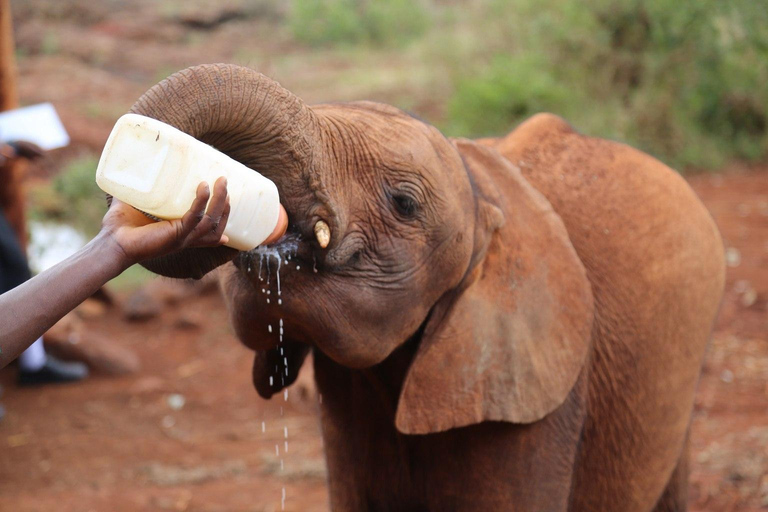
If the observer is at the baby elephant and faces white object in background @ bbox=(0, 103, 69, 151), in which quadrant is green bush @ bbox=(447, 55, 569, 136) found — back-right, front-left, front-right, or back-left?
front-right

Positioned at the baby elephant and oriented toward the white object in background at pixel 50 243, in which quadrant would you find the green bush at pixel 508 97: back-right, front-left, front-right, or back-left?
front-right

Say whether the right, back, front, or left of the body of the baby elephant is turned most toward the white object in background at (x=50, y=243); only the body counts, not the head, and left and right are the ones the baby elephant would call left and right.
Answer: right

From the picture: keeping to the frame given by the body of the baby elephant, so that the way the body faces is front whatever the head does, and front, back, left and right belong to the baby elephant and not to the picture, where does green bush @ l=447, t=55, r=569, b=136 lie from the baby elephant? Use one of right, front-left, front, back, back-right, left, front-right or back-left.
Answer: back-right

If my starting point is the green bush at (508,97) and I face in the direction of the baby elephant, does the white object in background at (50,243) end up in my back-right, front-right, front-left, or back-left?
front-right

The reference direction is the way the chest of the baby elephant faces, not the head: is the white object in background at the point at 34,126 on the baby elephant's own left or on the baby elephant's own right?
on the baby elephant's own right

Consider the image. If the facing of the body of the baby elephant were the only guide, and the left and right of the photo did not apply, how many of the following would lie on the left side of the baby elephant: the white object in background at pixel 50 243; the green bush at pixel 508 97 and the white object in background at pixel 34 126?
0

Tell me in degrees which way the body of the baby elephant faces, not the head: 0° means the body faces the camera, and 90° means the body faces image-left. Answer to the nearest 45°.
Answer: approximately 45°
